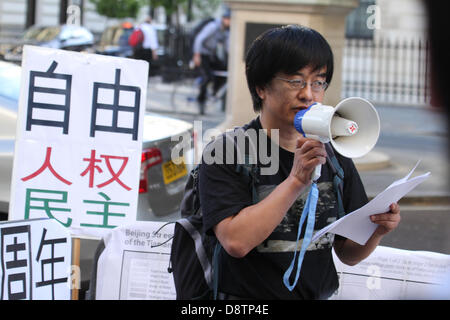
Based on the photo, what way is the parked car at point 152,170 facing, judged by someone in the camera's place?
facing away from the viewer and to the left of the viewer

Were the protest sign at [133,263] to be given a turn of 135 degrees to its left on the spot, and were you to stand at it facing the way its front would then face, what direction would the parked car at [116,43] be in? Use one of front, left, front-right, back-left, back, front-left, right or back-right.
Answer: front-left

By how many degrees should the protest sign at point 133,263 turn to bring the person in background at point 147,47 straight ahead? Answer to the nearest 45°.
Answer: approximately 180°

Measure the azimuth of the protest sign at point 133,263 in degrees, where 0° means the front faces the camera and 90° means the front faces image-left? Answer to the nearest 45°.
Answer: approximately 0°

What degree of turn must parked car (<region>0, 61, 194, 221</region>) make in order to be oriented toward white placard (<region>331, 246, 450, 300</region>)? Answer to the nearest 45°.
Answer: approximately 180°
